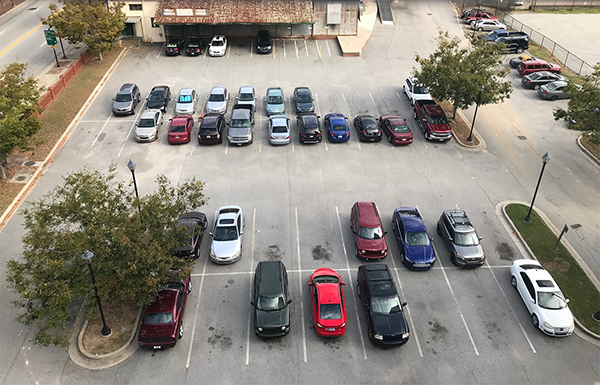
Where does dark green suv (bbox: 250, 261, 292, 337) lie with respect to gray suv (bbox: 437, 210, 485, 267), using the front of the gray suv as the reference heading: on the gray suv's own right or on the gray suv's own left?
on the gray suv's own right
